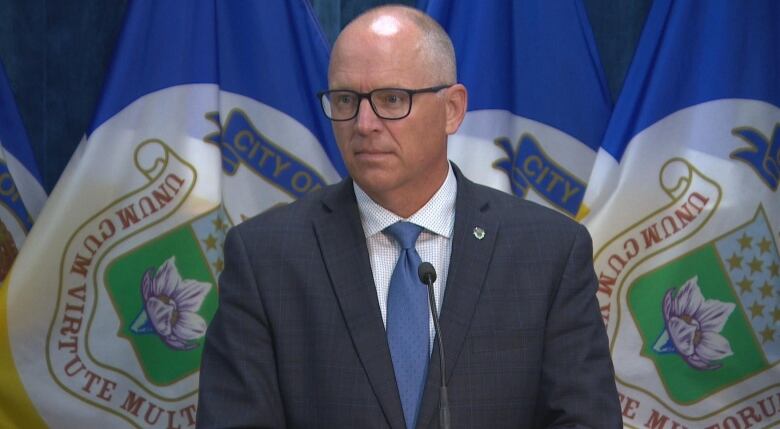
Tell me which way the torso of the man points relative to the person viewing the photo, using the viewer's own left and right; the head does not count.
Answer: facing the viewer

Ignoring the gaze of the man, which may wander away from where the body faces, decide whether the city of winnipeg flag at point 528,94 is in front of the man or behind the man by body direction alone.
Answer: behind

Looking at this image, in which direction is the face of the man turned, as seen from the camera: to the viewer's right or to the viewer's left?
to the viewer's left

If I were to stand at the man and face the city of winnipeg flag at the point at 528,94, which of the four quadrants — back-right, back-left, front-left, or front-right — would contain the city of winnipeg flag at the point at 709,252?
front-right

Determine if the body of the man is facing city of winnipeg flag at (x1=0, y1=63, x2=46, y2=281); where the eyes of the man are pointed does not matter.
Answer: no

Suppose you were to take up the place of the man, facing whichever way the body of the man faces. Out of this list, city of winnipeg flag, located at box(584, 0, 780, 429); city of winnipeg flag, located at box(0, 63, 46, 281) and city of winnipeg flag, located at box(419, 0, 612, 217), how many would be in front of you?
0

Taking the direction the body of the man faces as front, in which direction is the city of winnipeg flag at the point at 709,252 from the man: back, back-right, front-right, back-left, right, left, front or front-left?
back-left
